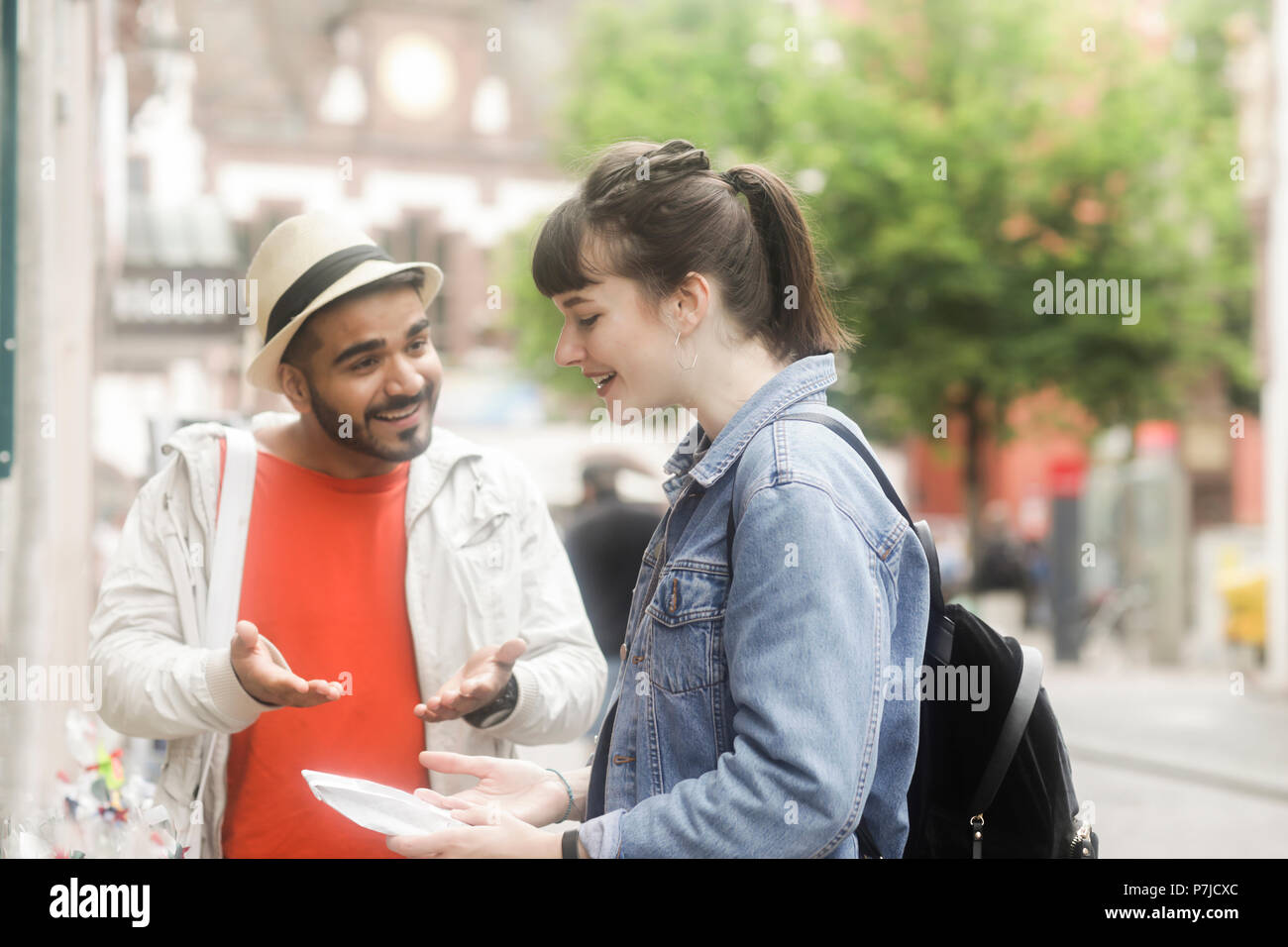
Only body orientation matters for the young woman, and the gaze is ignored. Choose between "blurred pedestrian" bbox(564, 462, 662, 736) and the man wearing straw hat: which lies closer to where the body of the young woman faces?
the man wearing straw hat

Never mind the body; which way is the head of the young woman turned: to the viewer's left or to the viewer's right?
to the viewer's left

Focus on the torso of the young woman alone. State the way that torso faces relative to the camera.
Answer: to the viewer's left

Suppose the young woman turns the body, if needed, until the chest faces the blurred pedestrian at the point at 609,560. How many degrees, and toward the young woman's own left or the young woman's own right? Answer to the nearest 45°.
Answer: approximately 90° to the young woman's own right

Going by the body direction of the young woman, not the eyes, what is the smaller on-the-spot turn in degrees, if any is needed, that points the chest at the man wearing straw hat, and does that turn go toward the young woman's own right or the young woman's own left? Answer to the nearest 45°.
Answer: approximately 45° to the young woman's own right
